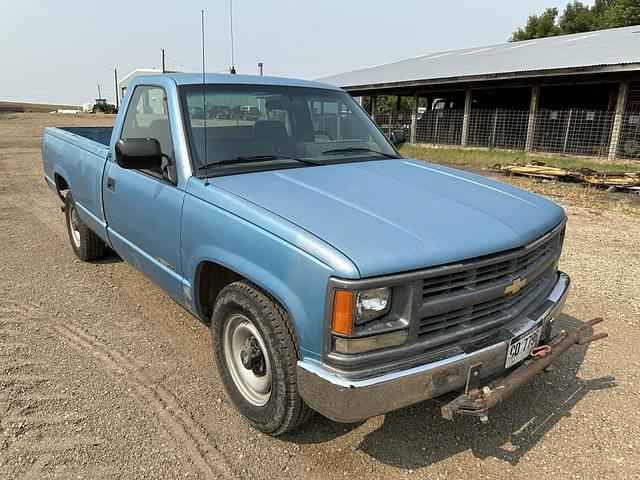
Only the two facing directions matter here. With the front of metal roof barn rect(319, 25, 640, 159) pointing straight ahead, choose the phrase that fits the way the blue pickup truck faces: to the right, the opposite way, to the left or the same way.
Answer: to the left

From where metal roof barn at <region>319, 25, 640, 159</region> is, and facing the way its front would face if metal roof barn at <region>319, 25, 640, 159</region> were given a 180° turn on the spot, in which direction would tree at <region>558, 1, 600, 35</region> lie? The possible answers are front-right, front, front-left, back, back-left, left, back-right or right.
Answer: front-left

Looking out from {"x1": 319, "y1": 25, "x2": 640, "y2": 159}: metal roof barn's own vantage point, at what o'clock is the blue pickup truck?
The blue pickup truck is roughly at 11 o'clock from the metal roof barn.

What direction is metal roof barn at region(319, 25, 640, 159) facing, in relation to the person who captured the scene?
facing the viewer and to the left of the viewer

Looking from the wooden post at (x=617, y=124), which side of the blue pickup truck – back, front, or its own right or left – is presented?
left

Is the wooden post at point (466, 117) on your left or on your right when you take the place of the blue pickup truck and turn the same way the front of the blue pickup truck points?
on your left

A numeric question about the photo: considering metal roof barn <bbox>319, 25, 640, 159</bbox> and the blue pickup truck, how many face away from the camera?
0

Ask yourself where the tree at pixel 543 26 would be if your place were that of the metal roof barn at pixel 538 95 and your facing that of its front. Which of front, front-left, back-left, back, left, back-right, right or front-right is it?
back-right

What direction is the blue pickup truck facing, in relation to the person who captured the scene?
facing the viewer and to the right of the viewer

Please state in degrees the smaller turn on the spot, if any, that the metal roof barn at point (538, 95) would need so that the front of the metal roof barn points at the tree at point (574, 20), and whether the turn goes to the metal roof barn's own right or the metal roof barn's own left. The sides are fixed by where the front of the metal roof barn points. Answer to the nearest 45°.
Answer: approximately 135° to the metal roof barn's own right
